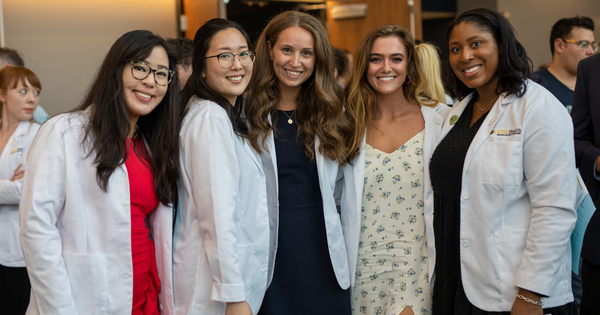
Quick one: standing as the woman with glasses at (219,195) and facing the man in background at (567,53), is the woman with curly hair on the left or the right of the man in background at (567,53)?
right

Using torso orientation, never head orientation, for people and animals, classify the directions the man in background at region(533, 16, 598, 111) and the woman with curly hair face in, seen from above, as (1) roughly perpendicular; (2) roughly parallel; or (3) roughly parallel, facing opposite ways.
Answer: roughly perpendicular

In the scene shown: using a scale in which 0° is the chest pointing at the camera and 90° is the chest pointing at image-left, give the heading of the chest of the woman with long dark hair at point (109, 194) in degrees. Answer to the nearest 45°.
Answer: approximately 315°

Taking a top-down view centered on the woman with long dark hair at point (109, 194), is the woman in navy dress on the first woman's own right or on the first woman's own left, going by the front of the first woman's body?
on the first woman's own left

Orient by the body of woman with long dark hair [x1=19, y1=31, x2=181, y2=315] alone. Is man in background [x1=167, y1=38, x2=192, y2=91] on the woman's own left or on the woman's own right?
on the woman's own left

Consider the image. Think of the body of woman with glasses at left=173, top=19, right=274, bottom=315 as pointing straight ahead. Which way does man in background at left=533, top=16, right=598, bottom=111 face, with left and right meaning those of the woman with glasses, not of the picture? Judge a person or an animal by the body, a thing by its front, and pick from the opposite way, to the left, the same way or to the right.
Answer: to the right
